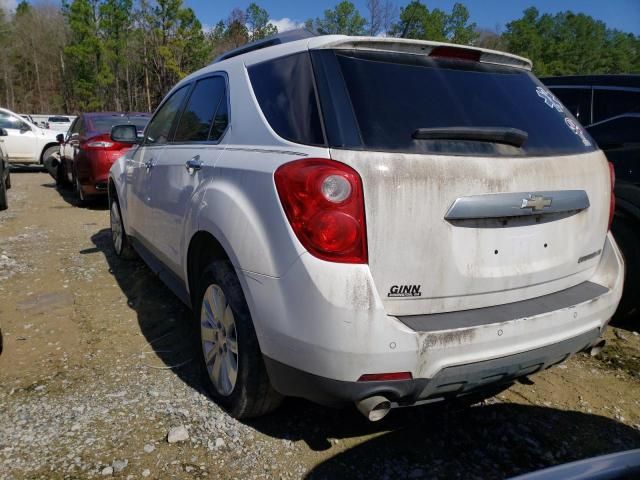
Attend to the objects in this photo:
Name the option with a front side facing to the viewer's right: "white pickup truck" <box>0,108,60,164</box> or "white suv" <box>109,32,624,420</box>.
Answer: the white pickup truck

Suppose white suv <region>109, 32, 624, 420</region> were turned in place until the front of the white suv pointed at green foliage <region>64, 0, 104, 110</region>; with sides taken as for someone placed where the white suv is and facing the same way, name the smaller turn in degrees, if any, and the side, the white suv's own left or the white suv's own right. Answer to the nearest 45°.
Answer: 0° — it already faces it

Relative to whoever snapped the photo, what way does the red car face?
facing away from the viewer and to the left of the viewer

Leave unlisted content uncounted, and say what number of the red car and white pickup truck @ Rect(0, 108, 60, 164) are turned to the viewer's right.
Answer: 1

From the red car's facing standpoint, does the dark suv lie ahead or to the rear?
to the rear

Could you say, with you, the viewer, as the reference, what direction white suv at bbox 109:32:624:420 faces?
facing away from the viewer and to the left of the viewer

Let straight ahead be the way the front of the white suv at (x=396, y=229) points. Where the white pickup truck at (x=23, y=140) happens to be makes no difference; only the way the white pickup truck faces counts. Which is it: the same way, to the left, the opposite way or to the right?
to the right

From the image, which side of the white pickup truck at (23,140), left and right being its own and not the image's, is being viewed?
right
